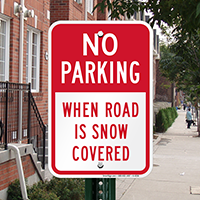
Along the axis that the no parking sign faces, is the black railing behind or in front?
behind

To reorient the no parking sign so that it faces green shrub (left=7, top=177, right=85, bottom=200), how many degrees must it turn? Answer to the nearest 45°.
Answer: approximately 180°
